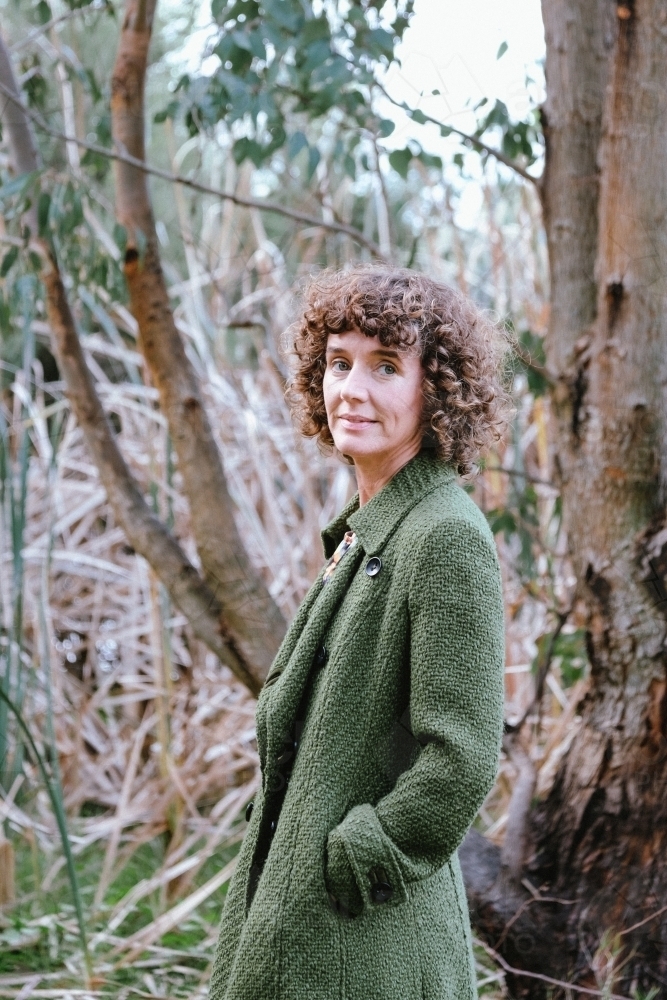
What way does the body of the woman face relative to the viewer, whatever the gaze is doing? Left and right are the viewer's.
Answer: facing the viewer and to the left of the viewer

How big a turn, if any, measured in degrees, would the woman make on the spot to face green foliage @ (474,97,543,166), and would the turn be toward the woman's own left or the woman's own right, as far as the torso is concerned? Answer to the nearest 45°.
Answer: approximately 135° to the woman's own right

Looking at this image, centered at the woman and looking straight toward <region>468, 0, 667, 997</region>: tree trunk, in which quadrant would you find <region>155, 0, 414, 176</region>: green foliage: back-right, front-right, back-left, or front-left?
front-left

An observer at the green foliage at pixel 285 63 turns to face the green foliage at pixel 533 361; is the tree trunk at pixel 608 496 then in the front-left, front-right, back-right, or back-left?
front-right

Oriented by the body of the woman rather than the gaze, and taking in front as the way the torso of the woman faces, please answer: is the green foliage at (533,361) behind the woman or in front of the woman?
behind

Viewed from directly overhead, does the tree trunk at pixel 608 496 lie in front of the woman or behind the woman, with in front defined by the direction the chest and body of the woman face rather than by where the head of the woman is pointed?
behind
